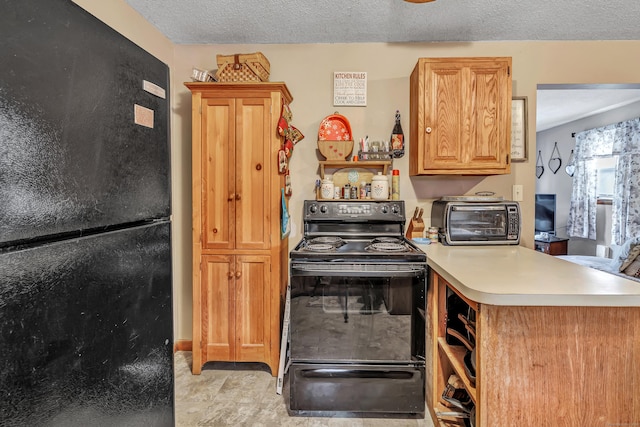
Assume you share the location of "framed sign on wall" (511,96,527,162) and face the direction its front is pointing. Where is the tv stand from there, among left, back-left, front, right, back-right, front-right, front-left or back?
back

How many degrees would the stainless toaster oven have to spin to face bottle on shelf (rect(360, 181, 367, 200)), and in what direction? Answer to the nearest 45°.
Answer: approximately 90° to its right

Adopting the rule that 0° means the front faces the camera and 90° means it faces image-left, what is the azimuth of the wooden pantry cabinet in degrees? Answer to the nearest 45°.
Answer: approximately 0°

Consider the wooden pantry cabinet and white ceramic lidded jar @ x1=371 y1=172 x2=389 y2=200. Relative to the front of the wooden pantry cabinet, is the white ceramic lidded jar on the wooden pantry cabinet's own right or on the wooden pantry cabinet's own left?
on the wooden pantry cabinet's own left

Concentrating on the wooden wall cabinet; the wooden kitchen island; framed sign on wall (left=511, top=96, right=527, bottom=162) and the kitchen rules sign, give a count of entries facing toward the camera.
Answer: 3

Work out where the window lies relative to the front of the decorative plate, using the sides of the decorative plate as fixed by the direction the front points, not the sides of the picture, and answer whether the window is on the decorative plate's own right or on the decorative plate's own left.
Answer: on the decorative plate's own left
